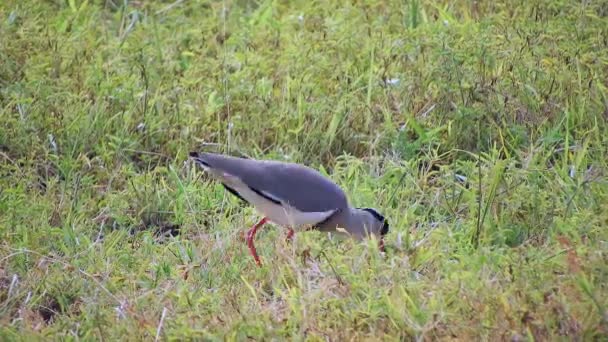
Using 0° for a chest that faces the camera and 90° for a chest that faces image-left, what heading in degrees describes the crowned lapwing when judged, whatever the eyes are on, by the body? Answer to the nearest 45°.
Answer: approximately 270°

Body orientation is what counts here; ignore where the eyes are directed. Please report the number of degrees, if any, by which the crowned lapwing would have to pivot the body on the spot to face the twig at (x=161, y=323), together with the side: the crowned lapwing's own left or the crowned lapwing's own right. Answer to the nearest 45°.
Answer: approximately 135° to the crowned lapwing's own right
